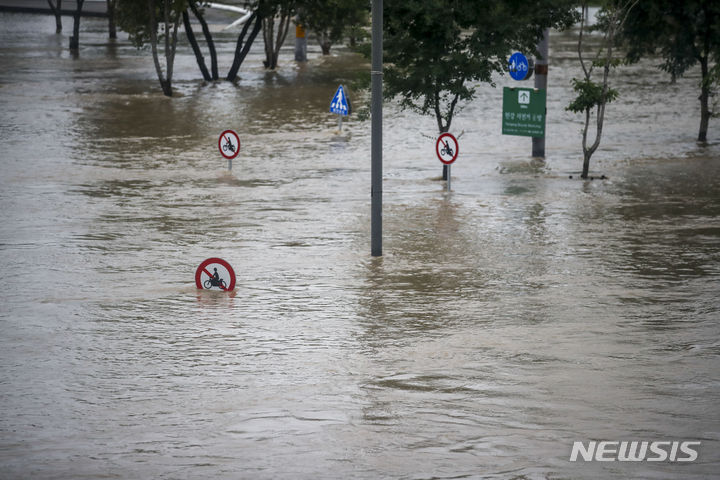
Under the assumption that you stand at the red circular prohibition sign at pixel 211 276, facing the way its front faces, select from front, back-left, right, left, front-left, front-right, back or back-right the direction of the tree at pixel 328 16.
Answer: back

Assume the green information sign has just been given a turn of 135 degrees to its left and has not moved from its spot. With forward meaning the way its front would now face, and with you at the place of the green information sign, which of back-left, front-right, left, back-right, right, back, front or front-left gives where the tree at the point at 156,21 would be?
left

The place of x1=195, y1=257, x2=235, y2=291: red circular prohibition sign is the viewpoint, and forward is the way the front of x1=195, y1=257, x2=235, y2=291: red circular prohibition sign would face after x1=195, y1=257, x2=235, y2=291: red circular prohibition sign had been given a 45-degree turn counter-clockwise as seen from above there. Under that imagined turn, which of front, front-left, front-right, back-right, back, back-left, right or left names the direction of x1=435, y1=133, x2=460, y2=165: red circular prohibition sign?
left

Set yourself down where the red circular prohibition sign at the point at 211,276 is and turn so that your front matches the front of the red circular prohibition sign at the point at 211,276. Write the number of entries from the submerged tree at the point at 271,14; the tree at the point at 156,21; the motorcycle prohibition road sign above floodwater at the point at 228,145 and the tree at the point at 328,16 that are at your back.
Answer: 4

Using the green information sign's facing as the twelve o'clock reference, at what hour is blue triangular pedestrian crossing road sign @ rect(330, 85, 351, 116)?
The blue triangular pedestrian crossing road sign is roughly at 4 o'clock from the green information sign.

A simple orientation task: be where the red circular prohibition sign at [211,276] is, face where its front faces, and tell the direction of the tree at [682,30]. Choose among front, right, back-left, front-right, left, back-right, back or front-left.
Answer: back-left

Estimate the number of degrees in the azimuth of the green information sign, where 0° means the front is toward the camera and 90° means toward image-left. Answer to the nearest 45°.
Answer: approximately 0°

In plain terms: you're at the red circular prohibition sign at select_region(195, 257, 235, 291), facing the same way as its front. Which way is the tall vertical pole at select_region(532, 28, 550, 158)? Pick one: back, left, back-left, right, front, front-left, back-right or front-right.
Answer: back-left

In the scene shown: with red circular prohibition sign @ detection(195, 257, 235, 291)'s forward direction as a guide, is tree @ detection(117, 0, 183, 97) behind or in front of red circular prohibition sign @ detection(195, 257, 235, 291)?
behind

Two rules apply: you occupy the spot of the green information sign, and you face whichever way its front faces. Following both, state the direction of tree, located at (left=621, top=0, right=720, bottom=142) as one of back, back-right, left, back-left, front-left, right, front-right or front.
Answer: back-left

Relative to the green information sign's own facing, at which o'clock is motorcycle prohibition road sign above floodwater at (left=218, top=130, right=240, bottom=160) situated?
The motorcycle prohibition road sign above floodwater is roughly at 2 o'clock from the green information sign.

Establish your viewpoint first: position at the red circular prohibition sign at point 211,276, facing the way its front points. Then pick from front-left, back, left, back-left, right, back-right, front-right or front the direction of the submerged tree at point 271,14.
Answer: back

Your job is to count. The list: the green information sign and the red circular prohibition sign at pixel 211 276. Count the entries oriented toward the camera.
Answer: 2
